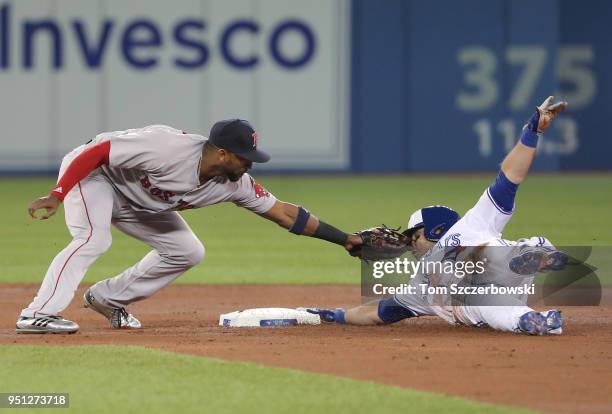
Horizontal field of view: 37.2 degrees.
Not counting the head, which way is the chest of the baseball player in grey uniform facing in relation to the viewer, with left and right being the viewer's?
facing the viewer and to the right of the viewer

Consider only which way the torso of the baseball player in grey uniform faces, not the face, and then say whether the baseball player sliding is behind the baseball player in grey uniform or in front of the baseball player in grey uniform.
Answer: in front
